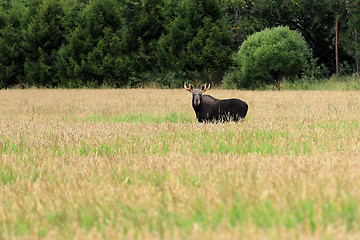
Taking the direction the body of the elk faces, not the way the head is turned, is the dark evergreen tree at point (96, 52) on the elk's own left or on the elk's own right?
on the elk's own right

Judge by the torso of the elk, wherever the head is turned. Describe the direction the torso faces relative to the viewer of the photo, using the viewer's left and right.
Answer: facing to the left of the viewer

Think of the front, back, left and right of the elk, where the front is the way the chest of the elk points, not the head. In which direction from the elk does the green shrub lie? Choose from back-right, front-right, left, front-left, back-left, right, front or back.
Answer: right

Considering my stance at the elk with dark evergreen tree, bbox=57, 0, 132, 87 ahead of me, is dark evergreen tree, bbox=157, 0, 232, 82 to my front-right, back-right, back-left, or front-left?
front-right

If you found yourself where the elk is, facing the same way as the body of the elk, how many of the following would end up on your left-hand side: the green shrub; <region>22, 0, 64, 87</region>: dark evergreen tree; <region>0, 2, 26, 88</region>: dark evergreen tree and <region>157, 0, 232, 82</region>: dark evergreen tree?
0

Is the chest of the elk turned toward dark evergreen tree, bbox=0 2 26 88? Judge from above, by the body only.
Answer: no

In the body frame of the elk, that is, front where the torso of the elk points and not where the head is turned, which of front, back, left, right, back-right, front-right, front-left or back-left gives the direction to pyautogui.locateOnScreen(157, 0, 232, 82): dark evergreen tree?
right

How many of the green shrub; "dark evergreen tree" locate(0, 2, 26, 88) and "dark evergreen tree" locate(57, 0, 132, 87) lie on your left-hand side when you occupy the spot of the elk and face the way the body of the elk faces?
0

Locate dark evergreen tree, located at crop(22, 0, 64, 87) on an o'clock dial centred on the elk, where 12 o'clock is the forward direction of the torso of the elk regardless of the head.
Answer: The dark evergreen tree is roughly at 2 o'clock from the elk.
